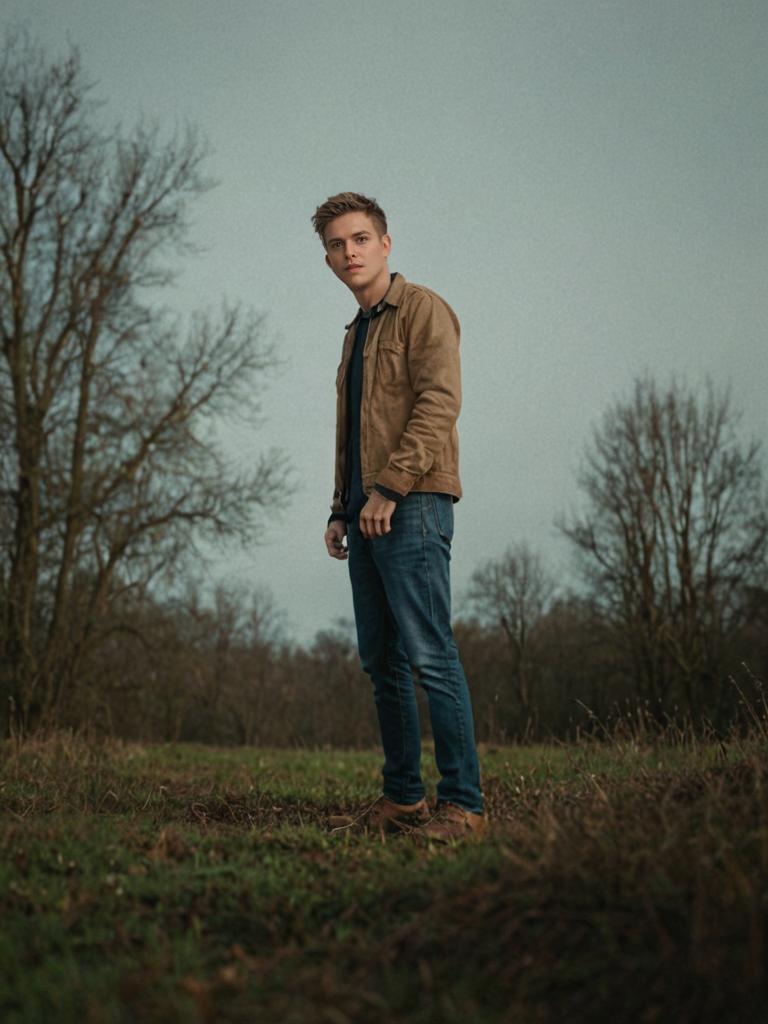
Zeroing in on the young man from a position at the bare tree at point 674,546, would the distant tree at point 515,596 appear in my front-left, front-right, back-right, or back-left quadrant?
back-right

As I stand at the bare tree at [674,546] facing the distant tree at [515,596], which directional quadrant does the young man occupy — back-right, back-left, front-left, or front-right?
back-left

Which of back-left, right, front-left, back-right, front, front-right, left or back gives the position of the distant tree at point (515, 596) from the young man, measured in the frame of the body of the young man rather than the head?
back-right

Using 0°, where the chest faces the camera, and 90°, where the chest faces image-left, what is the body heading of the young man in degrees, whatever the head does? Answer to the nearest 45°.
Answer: approximately 45°

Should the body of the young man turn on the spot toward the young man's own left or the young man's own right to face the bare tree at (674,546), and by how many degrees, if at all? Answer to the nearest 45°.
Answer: approximately 135° to the young man's own right
